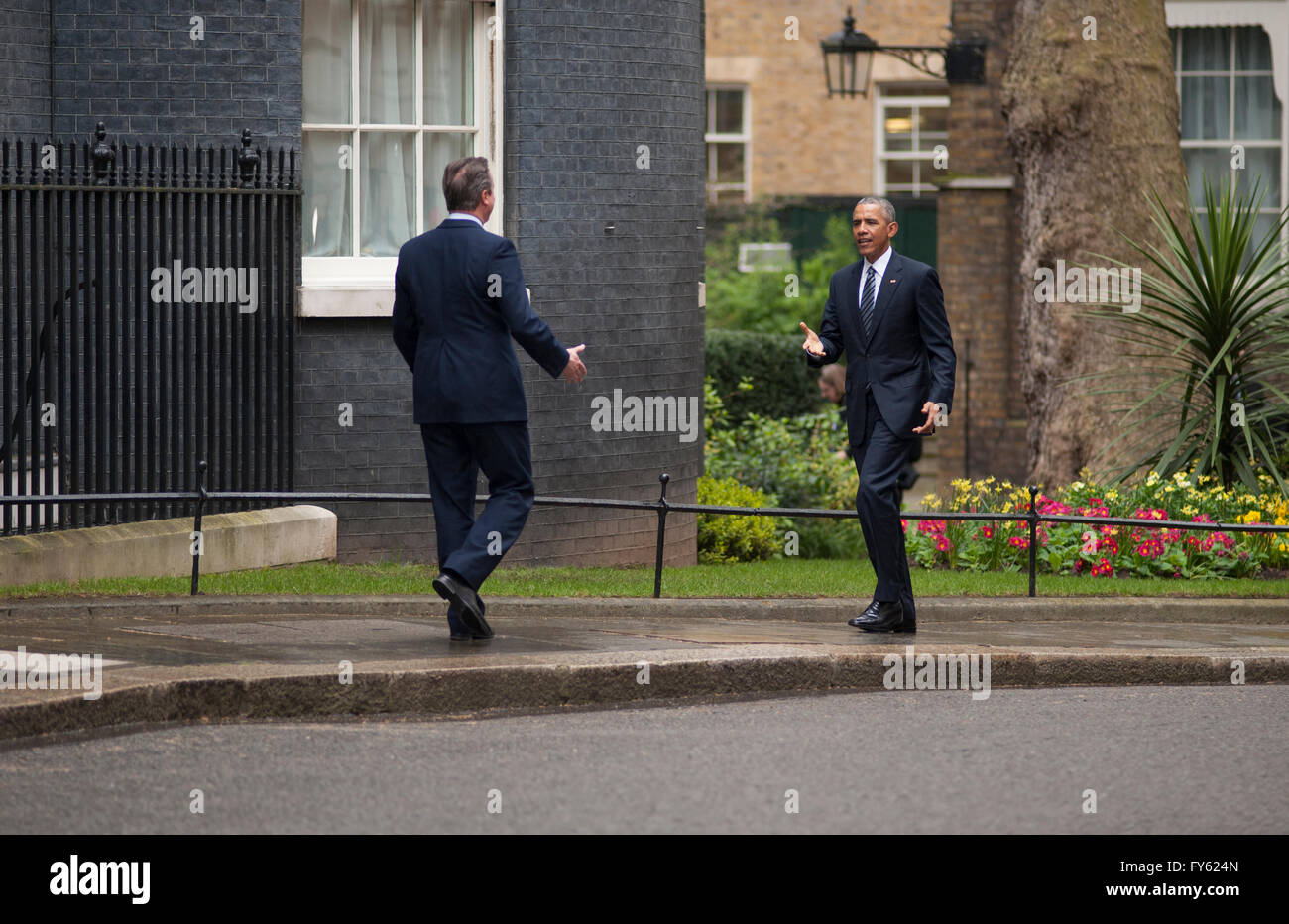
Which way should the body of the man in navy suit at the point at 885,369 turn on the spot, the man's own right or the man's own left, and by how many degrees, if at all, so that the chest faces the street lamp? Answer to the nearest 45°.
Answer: approximately 135° to the man's own right

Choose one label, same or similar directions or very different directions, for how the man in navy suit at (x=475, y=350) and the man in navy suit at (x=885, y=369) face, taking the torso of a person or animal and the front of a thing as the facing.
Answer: very different directions

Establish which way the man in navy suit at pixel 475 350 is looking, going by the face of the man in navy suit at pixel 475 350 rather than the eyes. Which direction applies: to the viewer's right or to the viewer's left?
to the viewer's right

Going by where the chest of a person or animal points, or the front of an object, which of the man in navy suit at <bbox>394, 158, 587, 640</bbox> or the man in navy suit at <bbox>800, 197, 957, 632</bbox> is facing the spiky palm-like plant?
the man in navy suit at <bbox>394, 158, 587, 640</bbox>

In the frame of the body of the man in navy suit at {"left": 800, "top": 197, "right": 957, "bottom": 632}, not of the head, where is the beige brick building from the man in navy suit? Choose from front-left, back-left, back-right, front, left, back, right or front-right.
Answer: back-right

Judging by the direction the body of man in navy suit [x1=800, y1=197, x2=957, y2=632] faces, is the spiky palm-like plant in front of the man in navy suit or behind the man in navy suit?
behind

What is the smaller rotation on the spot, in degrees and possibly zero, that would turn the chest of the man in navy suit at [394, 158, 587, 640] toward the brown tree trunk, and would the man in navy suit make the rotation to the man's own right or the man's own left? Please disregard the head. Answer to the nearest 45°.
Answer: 0° — they already face it

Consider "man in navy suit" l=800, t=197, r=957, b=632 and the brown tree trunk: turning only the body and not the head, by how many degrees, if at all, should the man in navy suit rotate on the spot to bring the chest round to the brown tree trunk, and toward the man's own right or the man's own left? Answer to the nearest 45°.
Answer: approximately 135° to the man's own right

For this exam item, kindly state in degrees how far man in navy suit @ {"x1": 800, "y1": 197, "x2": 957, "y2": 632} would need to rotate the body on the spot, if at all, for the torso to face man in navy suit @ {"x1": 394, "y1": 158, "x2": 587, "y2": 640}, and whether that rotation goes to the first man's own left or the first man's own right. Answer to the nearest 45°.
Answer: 0° — they already face them

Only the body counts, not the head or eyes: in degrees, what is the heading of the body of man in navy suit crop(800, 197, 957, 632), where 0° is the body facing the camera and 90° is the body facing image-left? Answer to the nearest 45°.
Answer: approximately 45°

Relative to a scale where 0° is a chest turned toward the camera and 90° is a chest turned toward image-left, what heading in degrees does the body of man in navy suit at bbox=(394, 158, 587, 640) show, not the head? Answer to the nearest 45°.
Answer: approximately 225°
